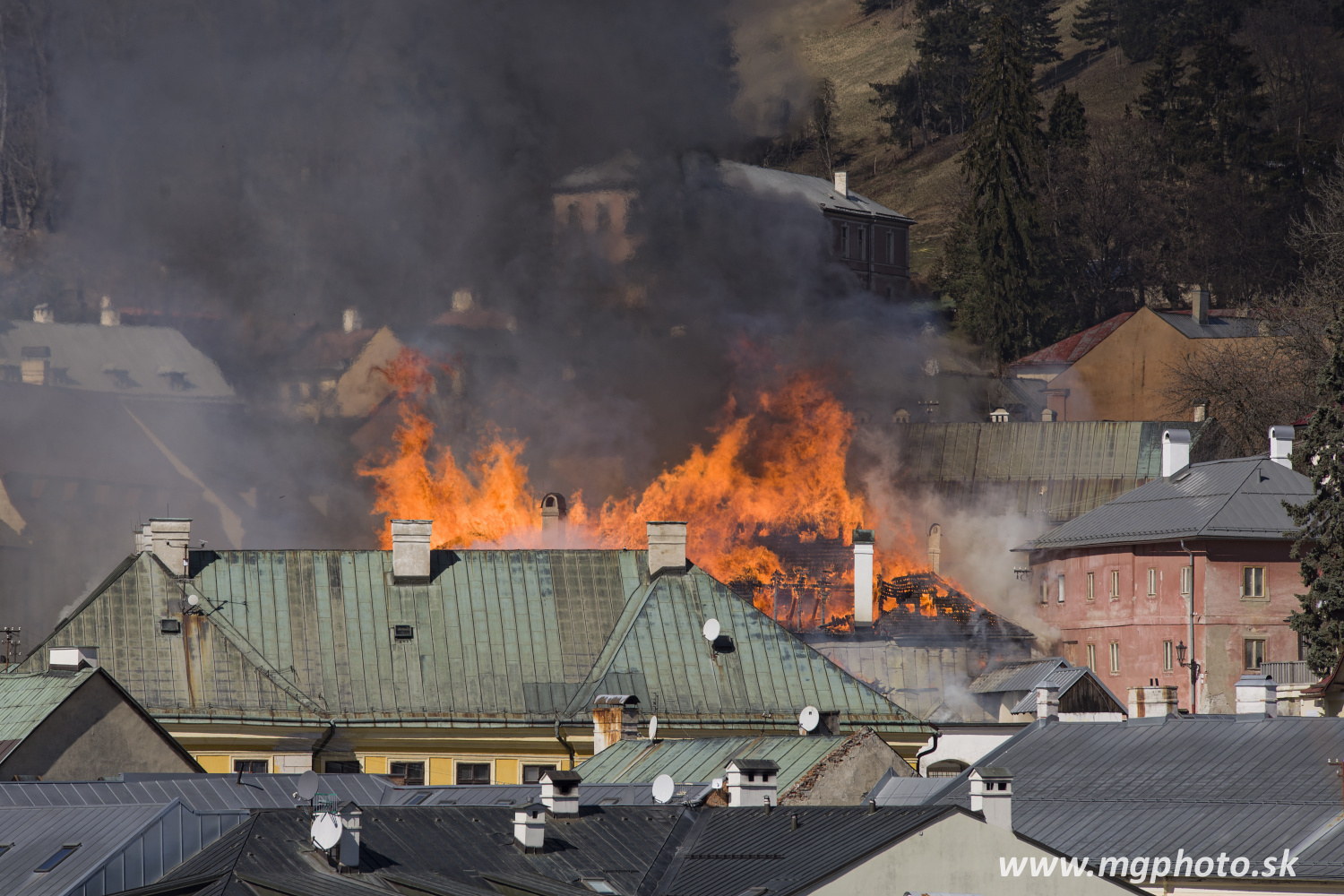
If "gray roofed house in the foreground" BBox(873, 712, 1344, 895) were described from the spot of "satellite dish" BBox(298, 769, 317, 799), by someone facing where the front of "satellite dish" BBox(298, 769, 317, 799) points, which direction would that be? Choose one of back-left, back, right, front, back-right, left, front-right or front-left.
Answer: back-left

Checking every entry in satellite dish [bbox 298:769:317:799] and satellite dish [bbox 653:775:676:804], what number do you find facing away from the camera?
0

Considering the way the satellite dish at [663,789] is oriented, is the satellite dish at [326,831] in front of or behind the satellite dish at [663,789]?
in front

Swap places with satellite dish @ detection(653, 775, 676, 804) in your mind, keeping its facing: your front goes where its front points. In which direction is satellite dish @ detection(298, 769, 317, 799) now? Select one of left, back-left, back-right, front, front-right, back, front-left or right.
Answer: front-right

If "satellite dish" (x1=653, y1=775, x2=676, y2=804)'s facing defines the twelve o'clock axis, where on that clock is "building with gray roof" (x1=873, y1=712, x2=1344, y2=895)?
The building with gray roof is roughly at 7 o'clock from the satellite dish.

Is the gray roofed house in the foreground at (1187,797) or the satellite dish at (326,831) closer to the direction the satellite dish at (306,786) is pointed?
the satellite dish

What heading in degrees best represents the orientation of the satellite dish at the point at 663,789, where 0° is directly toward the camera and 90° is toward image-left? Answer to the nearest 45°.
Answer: approximately 45°

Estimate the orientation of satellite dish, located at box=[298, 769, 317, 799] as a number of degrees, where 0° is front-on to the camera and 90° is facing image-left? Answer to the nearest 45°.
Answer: approximately 45°
